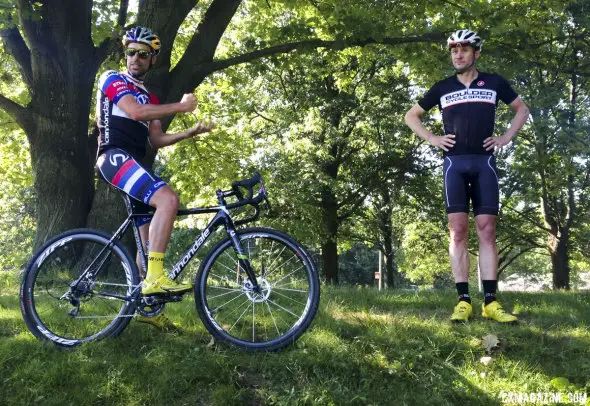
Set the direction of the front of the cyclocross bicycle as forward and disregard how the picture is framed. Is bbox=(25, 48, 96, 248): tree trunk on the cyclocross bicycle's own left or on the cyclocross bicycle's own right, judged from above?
on the cyclocross bicycle's own left

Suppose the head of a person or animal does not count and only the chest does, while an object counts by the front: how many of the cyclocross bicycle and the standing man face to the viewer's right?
1

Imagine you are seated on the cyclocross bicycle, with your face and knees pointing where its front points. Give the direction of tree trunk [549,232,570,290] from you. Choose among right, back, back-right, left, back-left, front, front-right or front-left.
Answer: front-left

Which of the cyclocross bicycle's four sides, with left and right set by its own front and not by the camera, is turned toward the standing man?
front

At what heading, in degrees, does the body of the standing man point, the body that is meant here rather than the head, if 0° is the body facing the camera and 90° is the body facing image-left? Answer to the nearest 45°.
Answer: approximately 0°

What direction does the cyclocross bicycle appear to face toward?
to the viewer's right

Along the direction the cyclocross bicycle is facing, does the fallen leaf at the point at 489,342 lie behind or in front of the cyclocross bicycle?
in front

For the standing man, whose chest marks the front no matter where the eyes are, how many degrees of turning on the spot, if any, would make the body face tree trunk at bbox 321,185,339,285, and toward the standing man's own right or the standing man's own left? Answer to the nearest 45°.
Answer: approximately 180°

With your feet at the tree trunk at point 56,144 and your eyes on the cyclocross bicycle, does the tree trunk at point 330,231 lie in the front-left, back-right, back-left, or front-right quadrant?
back-left

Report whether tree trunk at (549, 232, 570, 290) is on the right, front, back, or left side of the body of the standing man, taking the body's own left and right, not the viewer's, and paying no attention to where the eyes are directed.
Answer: back
